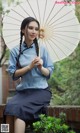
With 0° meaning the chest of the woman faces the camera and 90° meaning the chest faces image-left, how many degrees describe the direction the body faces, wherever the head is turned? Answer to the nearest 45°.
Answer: approximately 0°
